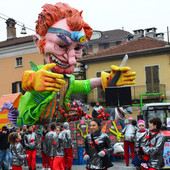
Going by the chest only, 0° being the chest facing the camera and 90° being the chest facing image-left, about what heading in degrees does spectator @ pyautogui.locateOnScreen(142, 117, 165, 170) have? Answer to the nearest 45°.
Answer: approximately 90°

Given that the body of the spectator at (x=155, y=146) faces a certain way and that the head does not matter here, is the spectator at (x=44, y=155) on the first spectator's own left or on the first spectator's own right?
on the first spectator's own right

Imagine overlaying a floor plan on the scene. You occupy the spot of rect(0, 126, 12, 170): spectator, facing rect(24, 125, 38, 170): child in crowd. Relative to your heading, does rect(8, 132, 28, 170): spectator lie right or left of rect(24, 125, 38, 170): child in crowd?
right

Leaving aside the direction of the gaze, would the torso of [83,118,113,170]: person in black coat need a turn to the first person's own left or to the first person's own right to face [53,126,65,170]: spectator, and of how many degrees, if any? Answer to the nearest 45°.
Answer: approximately 135° to the first person's own right

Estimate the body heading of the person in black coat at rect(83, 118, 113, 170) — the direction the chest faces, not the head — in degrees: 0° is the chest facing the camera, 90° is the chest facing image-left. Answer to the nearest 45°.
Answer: approximately 45°

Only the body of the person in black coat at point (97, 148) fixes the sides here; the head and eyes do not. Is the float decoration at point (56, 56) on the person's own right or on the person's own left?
on the person's own right

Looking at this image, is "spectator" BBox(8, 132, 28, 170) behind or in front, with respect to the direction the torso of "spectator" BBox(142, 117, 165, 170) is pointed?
in front

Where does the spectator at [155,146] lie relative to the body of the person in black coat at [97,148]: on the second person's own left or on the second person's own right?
on the second person's own left

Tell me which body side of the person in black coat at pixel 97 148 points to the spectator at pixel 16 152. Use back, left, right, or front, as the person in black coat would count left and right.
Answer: right

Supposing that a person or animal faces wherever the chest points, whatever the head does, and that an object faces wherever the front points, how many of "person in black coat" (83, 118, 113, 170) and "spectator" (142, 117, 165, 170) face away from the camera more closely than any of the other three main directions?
0

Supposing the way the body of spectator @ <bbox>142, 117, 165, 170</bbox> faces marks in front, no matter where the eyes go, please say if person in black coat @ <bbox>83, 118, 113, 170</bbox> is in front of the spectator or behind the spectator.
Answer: in front
